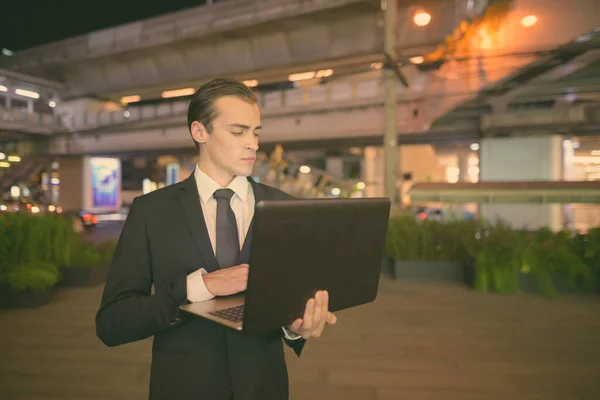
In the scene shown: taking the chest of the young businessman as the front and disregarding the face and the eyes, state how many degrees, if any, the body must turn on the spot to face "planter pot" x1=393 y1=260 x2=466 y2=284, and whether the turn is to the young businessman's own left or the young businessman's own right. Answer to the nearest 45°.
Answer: approximately 90° to the young businessman's own left

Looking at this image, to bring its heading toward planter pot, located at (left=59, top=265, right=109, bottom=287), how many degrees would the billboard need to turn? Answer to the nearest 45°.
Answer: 0° — it already faces it

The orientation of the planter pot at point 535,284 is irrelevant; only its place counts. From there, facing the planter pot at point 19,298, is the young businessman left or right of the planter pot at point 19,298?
left

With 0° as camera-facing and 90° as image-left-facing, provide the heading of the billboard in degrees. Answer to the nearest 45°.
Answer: approximately 0°

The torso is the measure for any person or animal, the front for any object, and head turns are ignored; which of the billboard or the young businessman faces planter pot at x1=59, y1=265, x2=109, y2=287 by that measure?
the billboard

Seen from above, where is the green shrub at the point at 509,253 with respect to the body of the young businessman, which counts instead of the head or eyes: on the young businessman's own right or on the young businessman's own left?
on the young businessman's own left

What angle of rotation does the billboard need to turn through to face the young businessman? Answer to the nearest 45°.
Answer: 0° — it already faces them

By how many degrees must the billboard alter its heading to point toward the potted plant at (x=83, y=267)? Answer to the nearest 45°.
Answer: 0° — it already faces it

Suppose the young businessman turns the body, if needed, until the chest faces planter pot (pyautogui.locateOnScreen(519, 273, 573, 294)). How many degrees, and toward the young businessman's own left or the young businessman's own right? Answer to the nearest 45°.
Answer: approximately 90° to the young businessman's own left

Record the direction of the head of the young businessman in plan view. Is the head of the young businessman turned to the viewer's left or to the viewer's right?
to the viewer's right

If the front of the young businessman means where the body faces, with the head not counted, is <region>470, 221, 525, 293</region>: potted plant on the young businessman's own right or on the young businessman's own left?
on the young businessman's own left
